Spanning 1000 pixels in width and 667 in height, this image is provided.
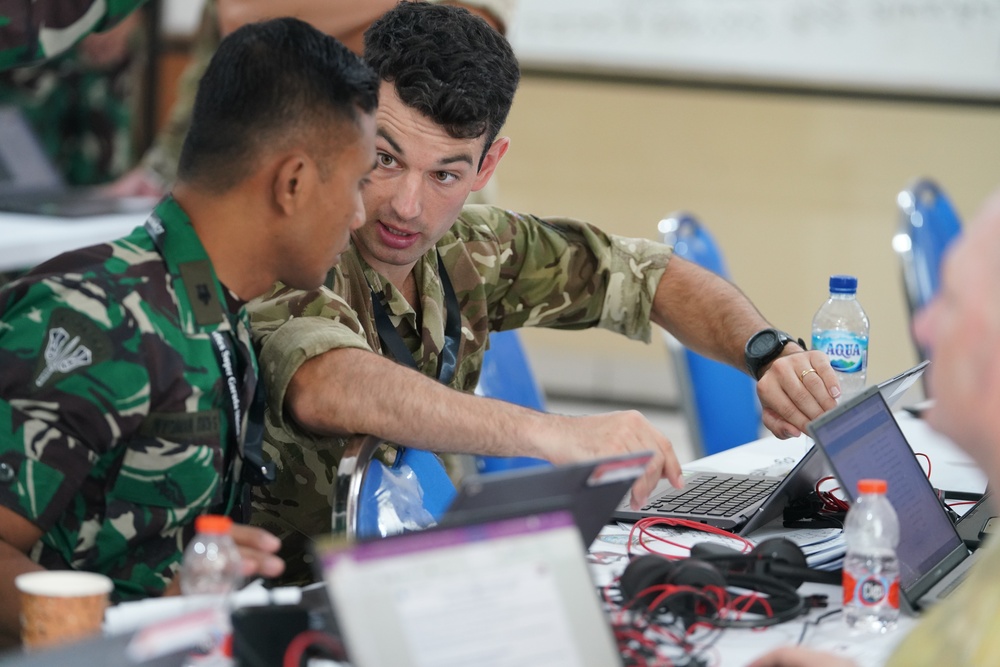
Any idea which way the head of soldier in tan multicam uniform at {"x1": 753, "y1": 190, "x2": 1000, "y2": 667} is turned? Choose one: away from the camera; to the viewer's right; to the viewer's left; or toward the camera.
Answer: to the viewer's left

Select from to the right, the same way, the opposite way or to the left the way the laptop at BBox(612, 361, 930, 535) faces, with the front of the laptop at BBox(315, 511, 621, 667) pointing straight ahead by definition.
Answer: to the right

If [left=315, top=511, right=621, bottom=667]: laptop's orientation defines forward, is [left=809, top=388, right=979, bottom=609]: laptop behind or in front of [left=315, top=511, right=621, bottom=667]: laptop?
behind

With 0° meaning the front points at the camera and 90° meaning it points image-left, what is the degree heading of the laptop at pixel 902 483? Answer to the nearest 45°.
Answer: approximately 315°

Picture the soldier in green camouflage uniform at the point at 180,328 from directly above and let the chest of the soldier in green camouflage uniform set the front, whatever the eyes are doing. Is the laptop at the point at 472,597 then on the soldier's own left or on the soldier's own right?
on the soldier's own right

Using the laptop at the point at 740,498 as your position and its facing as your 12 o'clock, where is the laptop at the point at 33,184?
the laptop at the point at 33,184 is roughly at 1 o'clock from the laptop at the point at 740,498.

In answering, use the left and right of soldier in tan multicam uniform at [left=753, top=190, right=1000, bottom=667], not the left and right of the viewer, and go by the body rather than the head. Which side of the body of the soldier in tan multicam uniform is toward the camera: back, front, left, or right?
left

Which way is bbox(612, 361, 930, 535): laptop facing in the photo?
to the viewer's left

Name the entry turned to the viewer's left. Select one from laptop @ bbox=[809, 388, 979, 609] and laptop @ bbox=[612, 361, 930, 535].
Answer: laptop @ bbox=[612, 361, 930, 535]

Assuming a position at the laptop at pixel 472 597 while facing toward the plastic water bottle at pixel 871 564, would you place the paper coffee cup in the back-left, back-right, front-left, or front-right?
back-left

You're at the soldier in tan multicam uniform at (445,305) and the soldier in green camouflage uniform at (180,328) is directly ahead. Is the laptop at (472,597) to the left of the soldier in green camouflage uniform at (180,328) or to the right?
left

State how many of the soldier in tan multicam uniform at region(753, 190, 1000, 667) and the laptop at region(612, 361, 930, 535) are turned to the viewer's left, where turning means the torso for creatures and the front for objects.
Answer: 2
